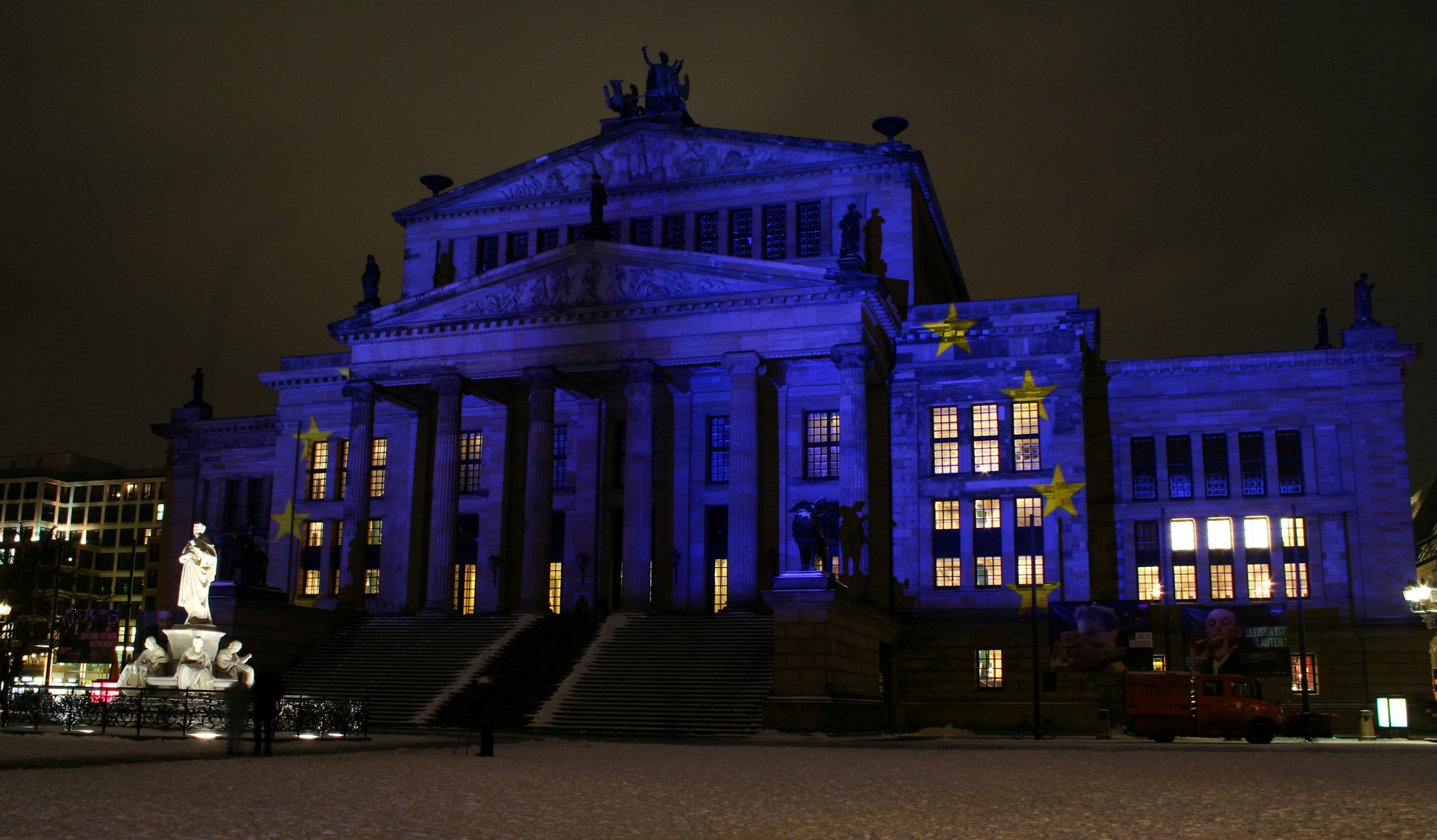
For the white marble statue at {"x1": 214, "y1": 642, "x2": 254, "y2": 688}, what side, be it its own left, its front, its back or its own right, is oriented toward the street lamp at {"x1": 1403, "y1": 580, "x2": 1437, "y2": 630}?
front

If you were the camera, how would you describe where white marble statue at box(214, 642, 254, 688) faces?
facing to the right of the viewer

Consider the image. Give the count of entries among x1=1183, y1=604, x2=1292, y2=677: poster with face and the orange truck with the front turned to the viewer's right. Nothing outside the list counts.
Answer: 1

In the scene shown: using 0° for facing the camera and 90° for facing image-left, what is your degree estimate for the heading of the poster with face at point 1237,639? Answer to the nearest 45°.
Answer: approximately 0°

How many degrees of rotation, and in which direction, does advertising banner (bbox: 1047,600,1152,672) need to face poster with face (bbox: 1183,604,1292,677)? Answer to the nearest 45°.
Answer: approximately 90° to its left

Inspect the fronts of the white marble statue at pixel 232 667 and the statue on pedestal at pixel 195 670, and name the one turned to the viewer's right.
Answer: the white marble statue

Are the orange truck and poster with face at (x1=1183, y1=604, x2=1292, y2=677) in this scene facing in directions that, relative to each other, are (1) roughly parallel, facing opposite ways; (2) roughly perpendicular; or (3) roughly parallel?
roughly perpendicular

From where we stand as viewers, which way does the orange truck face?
facing to the right of the viewer

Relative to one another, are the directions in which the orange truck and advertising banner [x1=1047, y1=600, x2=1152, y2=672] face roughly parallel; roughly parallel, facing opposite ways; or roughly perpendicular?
roughly perpendicular

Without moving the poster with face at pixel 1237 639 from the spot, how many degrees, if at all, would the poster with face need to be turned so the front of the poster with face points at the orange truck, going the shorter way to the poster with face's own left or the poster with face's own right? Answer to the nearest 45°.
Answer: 0° — it already faces it

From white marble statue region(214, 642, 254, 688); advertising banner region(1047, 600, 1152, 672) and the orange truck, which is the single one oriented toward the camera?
the advertising banner

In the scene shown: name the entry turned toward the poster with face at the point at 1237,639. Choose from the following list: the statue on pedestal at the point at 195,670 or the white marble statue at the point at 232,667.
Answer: the white marble statue

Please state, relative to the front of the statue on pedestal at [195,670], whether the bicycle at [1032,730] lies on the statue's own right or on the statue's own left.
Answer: on the statue's own left

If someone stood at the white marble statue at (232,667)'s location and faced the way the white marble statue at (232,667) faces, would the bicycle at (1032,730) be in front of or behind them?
in front

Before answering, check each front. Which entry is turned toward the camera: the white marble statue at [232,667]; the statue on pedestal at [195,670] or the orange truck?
the statue on pedestal

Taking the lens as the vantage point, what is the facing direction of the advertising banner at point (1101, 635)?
facing the viewer
